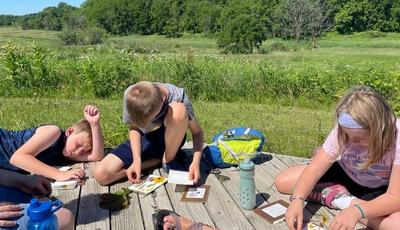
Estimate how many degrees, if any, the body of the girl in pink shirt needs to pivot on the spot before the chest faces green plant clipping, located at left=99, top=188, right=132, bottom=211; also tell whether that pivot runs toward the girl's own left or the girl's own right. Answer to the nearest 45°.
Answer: approximately 45° to the girl's own right

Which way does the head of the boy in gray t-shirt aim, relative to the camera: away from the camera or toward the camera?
toward the camera

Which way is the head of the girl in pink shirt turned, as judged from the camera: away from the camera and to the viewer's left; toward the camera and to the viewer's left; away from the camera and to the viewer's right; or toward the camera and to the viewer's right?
toward the camera and to the viewer's left

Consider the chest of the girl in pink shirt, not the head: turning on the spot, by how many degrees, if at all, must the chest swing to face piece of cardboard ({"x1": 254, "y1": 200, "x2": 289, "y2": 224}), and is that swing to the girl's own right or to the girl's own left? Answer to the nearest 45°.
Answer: approximately 45° to the girl's own right

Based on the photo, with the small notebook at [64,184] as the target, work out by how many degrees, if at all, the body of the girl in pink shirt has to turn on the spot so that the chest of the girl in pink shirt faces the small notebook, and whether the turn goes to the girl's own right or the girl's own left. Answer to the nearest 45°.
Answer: approximately 45° to the girl's own right

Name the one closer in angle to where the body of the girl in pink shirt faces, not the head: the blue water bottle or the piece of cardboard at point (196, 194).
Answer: the blue water bottle

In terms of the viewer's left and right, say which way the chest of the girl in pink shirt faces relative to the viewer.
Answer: facing the viewer and to the left of the viewer

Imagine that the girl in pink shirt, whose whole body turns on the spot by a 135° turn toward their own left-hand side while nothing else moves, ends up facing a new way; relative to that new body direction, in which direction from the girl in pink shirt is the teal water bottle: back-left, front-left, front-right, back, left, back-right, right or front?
back

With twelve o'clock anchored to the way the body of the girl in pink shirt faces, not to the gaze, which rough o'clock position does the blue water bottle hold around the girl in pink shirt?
The blue water bottle is roughly at 12 o'clock from the girl in pink shirt.

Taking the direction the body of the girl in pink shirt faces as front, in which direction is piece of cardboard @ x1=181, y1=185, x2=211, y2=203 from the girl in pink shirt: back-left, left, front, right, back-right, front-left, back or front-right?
front-right

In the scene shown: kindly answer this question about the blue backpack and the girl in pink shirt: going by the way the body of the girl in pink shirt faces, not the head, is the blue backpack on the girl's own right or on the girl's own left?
on the girl's own right
